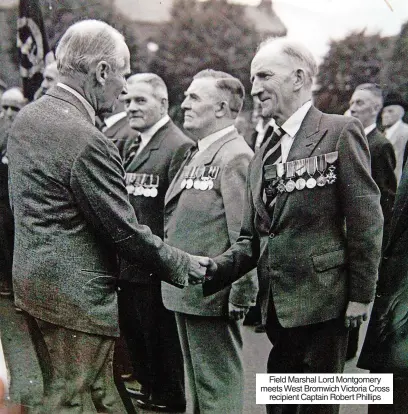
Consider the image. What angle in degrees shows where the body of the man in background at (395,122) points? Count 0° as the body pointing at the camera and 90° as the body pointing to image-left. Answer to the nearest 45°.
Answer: approximately 45°

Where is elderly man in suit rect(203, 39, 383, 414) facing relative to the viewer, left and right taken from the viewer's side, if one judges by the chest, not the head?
facing the viewer and to the left of the viewer

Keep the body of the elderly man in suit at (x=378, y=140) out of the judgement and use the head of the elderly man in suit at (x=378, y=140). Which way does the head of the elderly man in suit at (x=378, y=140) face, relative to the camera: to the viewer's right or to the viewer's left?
to the viewer's left

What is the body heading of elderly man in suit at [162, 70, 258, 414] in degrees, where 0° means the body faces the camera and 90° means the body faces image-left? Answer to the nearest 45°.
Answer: approximately 45°
